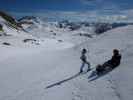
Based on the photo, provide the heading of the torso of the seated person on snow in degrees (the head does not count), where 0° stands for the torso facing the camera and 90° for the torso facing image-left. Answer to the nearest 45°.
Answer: approximately 90°
